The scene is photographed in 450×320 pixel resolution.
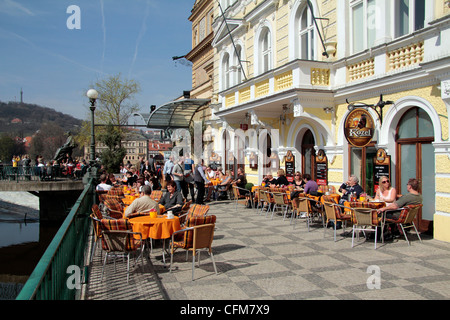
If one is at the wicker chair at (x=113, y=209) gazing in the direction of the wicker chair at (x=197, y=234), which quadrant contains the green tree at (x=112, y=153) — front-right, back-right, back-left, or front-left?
back-left

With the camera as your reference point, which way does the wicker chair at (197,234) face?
facing away from the viewer and to the left of the viewer

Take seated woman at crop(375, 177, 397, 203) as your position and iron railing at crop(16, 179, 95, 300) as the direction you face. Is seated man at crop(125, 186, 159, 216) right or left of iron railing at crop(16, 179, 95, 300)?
right

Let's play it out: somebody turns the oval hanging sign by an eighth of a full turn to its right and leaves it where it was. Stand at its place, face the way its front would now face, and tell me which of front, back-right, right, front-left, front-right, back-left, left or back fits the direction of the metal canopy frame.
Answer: right

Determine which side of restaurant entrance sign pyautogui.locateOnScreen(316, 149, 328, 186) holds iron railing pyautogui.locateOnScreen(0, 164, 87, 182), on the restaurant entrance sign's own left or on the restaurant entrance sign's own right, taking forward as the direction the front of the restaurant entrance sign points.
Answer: on the restaurant entrance sign's own right

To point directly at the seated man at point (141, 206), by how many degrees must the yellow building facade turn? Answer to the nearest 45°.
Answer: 0° — it already faces them
